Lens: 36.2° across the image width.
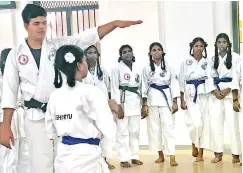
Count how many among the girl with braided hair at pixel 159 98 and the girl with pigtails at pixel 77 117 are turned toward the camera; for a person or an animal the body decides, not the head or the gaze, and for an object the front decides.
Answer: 1

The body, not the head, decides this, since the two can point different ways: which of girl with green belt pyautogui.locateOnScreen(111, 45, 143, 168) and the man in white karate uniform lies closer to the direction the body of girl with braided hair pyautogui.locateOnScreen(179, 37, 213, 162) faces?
the man in white karate uniform

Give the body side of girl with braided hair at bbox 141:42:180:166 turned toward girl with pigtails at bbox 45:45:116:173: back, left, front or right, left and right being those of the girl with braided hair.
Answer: front

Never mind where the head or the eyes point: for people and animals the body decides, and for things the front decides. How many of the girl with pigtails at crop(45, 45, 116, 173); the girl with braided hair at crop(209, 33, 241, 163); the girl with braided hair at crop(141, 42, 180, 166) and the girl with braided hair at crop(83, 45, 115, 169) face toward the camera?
3

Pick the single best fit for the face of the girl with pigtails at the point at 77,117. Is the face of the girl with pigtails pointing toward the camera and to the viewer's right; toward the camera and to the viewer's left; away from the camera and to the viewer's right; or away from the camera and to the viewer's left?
away from the camera and to the viewer's right

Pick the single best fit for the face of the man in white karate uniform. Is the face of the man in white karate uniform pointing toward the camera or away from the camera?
toward the camera

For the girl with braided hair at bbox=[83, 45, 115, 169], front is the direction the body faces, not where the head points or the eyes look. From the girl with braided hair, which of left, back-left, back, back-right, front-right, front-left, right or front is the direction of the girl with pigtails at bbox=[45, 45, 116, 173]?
front

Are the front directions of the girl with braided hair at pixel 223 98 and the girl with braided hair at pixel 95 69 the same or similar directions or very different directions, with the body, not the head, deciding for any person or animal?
same or similar directions

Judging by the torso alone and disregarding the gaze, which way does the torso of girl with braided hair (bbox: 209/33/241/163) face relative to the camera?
toward the camera

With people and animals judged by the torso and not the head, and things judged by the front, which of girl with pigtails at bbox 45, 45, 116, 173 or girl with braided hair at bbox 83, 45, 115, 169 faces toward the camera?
the girl with braided hair

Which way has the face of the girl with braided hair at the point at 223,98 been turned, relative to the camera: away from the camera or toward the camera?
toward the camera

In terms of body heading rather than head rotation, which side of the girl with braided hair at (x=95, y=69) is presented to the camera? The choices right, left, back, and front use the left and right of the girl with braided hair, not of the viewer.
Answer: front

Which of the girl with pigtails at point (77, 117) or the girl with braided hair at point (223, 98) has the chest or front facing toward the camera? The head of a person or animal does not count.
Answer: the girl with braided hair

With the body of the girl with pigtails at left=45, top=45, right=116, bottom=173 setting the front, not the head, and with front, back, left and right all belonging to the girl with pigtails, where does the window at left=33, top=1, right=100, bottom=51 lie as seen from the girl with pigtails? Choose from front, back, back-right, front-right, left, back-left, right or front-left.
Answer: front-left

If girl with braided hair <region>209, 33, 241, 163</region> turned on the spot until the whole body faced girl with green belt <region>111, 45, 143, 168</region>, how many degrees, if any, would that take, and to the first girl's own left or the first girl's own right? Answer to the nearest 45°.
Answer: approximately 90° to the first girl's own right

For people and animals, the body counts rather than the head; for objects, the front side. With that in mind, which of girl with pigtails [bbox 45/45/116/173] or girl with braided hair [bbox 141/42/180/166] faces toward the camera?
the girl with braided hair
